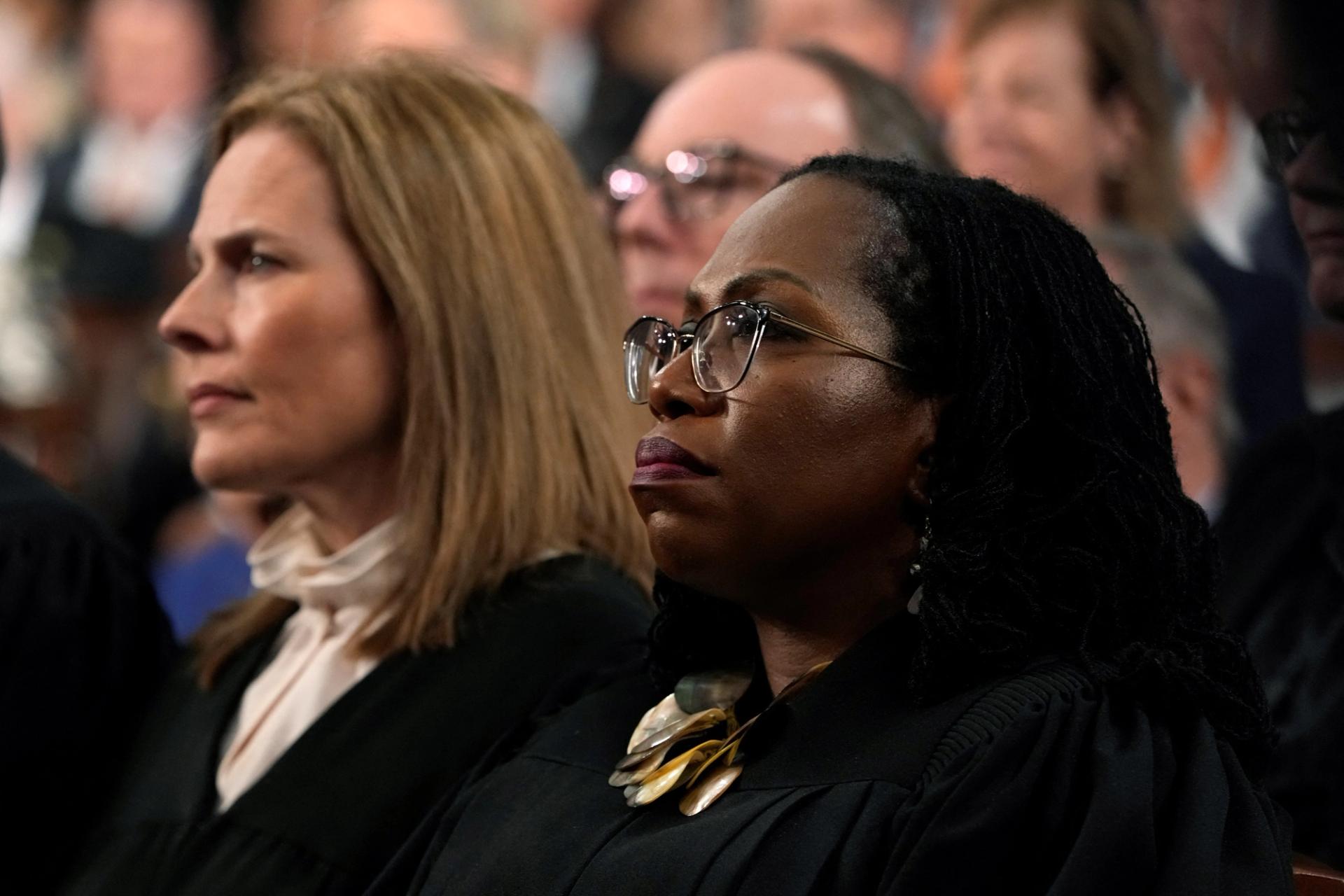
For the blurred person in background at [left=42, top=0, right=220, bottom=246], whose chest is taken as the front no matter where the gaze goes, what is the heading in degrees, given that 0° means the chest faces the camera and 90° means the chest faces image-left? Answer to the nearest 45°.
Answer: approximately 0°

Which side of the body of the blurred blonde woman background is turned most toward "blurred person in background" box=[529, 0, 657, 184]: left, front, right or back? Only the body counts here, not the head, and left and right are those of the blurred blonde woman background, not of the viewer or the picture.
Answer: right

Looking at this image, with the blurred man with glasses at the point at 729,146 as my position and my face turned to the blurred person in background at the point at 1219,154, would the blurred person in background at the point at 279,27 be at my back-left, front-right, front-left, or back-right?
back-left

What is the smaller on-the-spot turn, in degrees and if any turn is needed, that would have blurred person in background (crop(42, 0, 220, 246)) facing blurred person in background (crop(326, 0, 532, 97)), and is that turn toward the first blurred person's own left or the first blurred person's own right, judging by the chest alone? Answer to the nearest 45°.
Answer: approximately 45° to the first blurred person's own left

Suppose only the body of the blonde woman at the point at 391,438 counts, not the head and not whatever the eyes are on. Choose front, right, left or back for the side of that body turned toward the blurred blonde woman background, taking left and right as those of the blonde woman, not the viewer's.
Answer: back
